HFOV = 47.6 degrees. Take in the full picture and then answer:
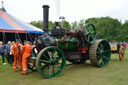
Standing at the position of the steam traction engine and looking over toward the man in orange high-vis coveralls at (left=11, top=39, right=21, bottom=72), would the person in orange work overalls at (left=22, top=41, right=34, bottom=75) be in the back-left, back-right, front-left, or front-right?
front-left

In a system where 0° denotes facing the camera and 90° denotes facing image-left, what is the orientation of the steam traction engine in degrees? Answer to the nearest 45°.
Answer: approximately 45°

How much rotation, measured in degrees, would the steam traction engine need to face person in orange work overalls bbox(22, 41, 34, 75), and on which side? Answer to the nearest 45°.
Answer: approximately 45° to its right

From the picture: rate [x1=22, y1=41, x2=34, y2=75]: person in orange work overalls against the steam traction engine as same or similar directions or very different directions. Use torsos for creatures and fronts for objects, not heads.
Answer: very different directions

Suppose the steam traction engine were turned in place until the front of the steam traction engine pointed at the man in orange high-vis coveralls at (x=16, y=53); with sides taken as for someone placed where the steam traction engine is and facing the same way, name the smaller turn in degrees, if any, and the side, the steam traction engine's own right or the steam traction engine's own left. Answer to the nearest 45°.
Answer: approximately 45° to the steam traction engine's own right
